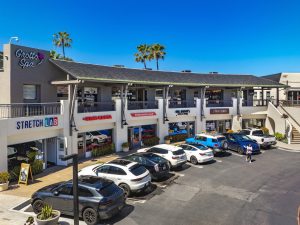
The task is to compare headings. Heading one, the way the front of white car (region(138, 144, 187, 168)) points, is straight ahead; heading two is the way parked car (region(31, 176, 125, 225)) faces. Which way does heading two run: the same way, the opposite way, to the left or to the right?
the same way

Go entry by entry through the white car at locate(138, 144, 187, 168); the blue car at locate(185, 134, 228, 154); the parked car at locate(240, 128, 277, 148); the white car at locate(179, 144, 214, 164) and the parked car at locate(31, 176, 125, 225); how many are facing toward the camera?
0

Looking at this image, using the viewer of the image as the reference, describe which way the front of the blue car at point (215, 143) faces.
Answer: facing away from the viewer and to the left of the viewer

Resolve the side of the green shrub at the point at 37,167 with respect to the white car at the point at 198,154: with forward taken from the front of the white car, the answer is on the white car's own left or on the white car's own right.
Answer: on the white car's own left

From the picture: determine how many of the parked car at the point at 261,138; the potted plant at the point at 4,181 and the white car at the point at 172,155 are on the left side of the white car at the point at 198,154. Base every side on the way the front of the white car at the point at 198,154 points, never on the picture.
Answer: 2

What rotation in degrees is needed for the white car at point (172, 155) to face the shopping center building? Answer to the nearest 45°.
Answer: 0° — it already faces it

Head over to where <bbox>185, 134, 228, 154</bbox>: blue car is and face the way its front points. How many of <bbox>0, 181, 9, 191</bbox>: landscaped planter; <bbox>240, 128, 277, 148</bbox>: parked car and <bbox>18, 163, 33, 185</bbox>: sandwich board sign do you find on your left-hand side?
2

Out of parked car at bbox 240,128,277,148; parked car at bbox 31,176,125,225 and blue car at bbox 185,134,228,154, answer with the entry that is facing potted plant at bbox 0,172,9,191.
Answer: parked car at bbox 31,176,125,225

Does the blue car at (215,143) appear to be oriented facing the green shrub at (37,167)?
no

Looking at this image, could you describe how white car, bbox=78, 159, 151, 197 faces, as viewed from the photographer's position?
facing away from the viewer and to the left of the viewer

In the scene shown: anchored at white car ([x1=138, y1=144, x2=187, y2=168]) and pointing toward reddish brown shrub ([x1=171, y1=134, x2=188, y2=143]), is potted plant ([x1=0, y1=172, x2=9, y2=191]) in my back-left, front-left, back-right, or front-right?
back-left

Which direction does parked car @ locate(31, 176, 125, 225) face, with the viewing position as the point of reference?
facing away from the viewer and to the left of the viewer

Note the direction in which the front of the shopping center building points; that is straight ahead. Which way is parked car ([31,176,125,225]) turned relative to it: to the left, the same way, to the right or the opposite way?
the opposite way

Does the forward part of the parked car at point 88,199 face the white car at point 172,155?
no

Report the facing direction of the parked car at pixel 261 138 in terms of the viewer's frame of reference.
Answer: facing away from the viewer and to the left of the viewer

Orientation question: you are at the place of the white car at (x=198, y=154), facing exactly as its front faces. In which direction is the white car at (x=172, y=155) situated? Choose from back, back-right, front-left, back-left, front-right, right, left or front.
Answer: left

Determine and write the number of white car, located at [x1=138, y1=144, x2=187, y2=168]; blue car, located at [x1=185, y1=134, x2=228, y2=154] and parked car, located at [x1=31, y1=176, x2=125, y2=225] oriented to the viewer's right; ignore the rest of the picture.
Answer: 0

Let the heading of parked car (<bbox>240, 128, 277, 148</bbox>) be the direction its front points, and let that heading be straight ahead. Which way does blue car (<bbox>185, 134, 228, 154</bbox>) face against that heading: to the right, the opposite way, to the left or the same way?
the same way

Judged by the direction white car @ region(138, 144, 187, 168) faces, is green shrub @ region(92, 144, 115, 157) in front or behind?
in front

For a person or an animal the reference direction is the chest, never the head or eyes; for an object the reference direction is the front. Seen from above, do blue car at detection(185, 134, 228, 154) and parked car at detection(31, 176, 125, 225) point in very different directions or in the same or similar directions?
same or similar directions

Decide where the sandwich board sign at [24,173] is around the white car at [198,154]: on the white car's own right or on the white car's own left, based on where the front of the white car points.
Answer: on the white car's own left

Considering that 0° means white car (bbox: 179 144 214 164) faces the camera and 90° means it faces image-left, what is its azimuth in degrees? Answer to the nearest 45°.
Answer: approximately 135°
